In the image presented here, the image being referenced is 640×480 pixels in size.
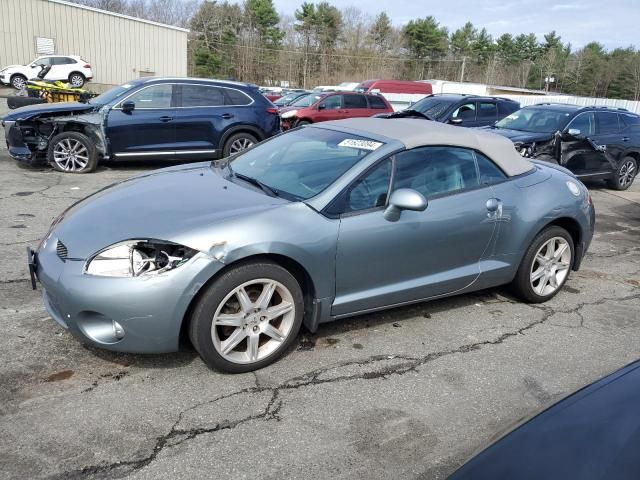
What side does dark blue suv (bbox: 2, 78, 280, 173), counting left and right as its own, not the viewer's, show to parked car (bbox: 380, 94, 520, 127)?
back

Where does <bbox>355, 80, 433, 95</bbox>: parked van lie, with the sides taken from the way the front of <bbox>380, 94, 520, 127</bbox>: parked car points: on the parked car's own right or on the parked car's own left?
on the parked car's own right

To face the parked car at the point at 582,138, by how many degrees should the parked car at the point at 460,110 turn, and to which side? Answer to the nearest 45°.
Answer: approximately 90° to its left

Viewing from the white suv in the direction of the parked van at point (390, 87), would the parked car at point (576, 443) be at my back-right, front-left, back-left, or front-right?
front-right

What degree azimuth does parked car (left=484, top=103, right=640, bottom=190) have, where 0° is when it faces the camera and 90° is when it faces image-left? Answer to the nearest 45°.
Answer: approximately 45°

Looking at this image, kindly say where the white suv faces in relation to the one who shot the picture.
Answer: facing to the left of the viewer

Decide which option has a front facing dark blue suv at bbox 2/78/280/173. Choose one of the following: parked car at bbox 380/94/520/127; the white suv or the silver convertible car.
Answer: the parked car

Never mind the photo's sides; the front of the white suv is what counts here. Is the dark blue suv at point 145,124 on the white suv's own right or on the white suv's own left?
on the white suv's own left

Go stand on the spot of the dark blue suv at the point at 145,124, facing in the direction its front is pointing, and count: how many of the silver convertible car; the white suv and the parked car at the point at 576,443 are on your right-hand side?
1

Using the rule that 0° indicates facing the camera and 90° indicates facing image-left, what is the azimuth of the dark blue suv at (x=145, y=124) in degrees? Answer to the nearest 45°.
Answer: approximately 90°

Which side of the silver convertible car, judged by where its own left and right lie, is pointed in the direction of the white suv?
right

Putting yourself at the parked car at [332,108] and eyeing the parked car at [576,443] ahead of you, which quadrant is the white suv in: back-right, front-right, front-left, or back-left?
back-right

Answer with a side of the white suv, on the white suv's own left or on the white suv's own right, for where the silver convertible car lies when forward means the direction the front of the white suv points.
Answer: on the white suv's own left

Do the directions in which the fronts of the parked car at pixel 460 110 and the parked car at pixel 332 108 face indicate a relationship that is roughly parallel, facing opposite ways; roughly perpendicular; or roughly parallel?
roughly parallel

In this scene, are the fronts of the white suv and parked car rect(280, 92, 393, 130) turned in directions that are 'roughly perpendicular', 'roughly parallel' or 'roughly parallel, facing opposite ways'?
roughly parallel

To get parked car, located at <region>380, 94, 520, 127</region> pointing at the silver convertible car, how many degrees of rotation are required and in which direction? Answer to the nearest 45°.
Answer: approximately 45° to its left

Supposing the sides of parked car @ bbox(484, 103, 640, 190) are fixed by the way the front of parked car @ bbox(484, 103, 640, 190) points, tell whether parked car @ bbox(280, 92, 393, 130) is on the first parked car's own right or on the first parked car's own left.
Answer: on the first parked car's own right

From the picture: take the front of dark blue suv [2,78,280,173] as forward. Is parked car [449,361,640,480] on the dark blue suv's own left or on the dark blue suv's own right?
on the dark blue suv's own left
